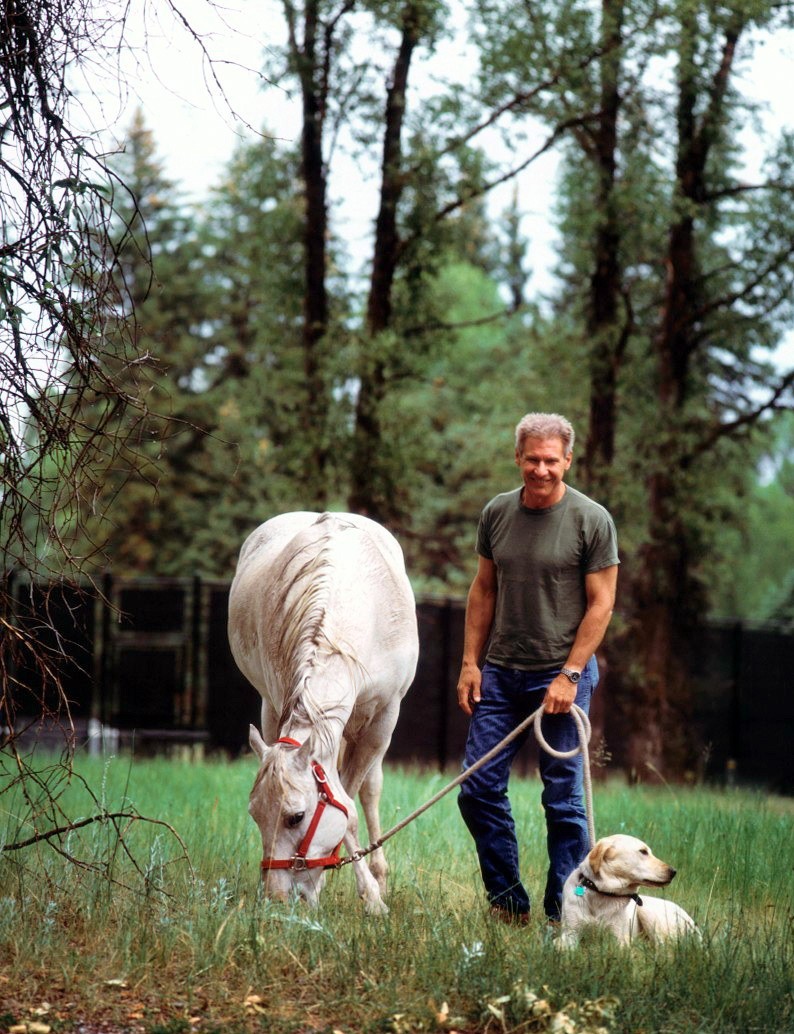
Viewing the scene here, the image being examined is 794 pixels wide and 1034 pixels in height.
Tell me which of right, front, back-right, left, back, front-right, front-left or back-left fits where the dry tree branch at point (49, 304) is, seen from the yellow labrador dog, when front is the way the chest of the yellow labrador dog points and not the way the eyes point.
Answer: front-right

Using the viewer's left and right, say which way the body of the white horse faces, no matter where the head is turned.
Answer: facing the viewer

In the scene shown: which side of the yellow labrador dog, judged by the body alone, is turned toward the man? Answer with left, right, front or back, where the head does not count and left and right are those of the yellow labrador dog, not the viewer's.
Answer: right

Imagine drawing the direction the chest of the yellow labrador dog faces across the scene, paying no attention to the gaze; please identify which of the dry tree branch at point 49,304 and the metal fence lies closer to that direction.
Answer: the dry tree branch

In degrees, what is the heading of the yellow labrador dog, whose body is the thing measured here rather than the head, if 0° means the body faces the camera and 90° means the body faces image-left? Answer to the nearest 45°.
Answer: approximately 45°

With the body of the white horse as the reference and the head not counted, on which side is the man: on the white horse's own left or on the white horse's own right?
on the white horse's own left

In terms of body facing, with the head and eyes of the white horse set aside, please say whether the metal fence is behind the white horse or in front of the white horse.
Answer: behind

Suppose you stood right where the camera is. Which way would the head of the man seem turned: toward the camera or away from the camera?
toward the camera

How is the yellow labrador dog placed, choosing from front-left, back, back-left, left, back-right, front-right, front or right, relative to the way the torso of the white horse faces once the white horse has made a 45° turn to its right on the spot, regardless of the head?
left
